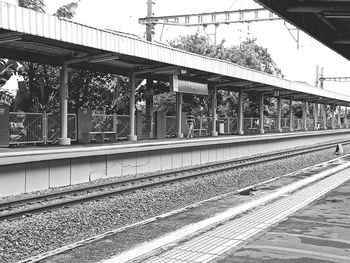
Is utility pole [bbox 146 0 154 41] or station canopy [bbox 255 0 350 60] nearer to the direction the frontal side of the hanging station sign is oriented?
the station canopy

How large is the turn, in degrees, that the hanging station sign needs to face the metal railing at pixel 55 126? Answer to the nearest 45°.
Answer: approximately 90° to its right

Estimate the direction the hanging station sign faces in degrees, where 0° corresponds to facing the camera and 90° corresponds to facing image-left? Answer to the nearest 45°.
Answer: approximately 315°

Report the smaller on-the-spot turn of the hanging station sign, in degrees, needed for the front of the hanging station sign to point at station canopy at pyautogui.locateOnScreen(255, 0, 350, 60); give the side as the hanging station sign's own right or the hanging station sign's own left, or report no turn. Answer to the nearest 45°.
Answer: approximately 45° to the hanging station sign's own right

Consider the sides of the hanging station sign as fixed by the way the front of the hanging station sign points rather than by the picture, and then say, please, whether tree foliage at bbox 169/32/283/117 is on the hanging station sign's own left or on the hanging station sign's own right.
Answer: on the hanging station sign's own left

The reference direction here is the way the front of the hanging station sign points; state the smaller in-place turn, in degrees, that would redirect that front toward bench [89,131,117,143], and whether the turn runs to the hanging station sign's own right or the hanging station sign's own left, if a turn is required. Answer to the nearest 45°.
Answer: approximately 90° to the hanging station sign's own right

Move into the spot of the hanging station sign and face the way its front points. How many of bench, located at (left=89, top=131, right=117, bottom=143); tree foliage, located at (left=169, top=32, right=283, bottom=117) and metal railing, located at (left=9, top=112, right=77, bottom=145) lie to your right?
2

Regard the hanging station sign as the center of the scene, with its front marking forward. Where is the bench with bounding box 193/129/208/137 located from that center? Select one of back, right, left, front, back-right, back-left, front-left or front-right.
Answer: back-left

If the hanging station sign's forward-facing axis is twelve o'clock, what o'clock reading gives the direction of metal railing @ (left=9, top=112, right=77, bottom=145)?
The metal railing is roughly at 3 o'clock from the hanging station sign.

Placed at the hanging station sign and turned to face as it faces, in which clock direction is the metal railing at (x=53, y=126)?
The metal railing is roughly at 3 o'clock from the hanging station sign.
